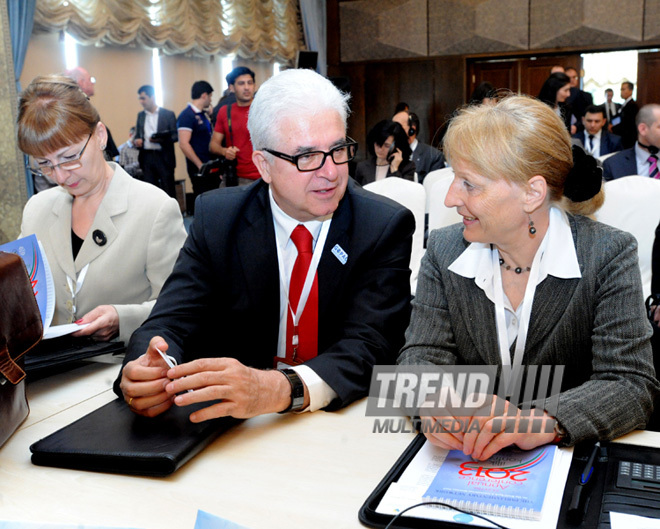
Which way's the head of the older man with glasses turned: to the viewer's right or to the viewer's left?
to the viewer's right

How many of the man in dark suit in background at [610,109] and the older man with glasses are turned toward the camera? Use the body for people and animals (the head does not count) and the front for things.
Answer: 2

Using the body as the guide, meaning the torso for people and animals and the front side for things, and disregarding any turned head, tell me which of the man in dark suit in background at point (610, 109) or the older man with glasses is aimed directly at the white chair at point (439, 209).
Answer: the man in dark suit in background

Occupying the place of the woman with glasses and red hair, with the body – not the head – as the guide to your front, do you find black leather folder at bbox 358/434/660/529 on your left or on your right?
on your left

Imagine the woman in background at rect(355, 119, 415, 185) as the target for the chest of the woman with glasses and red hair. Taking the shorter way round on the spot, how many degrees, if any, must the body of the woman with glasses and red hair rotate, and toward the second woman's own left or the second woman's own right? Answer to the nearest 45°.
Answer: approximately 180°

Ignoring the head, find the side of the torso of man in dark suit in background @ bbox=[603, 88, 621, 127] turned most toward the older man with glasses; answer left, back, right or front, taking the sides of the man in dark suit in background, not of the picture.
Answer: front

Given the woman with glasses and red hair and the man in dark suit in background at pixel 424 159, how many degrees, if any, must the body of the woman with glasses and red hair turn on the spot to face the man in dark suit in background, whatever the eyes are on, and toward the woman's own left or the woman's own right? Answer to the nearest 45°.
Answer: approximately 180°

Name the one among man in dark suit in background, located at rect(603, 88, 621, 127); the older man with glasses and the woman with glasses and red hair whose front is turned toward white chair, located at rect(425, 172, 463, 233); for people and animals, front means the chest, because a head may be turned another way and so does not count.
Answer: the man in dark suit in background

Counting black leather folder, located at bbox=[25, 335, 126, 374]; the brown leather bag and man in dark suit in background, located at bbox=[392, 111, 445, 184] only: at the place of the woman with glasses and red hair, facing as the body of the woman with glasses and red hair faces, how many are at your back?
1

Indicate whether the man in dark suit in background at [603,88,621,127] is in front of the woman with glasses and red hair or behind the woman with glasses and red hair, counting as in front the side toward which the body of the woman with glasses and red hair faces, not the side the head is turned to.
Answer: behind

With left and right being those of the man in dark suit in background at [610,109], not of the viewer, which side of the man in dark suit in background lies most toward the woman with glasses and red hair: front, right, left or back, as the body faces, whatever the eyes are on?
front

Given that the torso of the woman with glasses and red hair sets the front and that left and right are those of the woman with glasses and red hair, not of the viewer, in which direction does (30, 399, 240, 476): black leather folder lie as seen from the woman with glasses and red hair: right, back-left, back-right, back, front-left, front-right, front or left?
front-left
